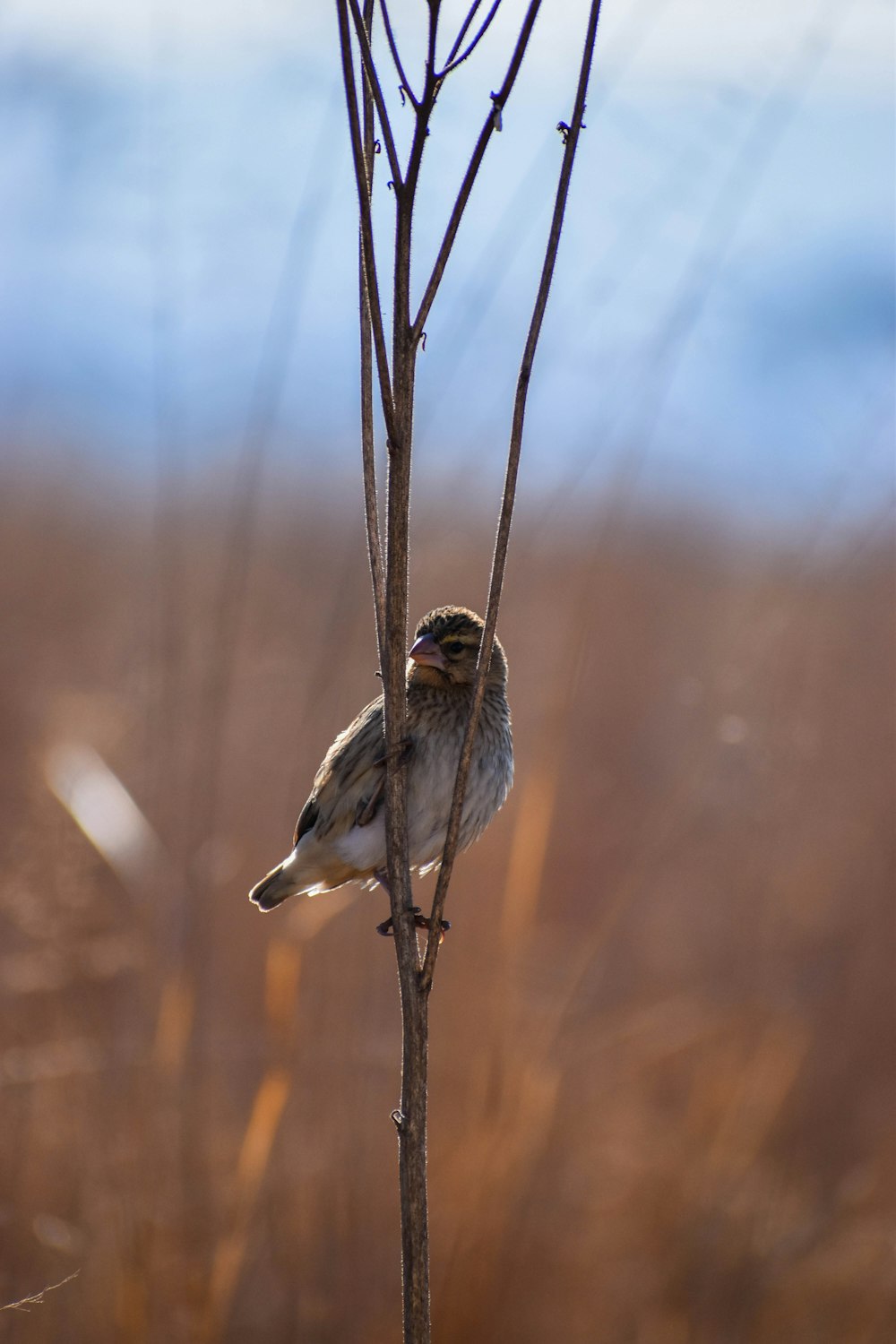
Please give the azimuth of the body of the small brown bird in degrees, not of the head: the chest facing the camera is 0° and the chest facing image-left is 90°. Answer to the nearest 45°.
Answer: approximately 315°
